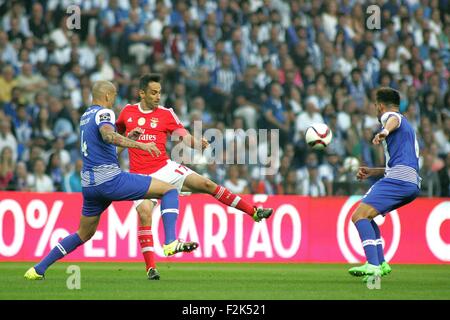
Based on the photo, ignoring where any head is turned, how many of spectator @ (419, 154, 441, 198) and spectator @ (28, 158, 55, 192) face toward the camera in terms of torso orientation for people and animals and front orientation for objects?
2

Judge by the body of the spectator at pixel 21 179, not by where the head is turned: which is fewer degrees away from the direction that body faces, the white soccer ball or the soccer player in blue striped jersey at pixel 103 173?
the soccer player in blue striped jersey

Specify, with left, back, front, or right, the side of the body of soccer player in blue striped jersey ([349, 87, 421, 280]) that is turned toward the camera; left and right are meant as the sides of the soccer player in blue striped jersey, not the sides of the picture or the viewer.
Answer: left

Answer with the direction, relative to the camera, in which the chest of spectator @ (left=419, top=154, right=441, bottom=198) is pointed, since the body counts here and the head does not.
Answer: toward the camera

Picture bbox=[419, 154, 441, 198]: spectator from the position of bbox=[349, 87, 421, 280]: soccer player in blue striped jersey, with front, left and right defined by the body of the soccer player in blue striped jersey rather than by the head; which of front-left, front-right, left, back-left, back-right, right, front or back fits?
right

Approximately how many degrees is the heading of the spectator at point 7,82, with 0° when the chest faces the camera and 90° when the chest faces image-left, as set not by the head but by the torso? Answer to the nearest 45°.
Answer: approximately 0°

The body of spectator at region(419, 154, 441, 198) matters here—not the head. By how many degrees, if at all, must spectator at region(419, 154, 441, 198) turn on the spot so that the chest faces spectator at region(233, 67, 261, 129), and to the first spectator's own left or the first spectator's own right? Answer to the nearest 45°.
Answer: approximately 90° to the first spectator's own right

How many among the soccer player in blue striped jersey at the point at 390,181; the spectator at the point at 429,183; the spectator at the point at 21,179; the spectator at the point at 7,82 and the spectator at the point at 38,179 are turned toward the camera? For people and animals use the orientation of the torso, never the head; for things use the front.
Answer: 4

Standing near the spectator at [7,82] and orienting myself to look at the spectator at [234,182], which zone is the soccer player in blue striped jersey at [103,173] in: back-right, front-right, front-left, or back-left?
front-right

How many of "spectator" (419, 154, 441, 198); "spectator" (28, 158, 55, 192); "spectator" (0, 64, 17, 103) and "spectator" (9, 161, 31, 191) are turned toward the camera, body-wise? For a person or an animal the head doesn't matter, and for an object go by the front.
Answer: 4

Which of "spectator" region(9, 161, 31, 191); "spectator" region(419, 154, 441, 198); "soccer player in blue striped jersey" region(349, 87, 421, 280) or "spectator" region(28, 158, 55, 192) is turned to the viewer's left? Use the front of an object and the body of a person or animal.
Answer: the soccer player in blue striped jersey

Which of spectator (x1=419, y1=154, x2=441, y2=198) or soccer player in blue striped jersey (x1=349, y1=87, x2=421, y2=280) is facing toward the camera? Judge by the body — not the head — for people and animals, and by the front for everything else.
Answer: the spectator

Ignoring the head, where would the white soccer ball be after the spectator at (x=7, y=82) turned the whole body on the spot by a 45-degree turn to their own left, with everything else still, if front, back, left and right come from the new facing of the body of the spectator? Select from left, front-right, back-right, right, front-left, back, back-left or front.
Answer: front

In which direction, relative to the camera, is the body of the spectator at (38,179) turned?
toward the camera

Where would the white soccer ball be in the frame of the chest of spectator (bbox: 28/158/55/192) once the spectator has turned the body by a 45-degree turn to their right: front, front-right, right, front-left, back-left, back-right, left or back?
left
